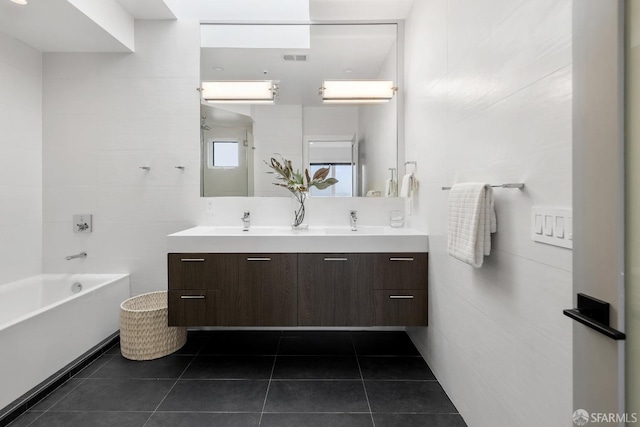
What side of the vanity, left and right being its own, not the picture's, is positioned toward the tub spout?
right

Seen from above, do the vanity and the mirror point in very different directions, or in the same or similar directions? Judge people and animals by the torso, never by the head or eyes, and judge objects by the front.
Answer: same or similar directions

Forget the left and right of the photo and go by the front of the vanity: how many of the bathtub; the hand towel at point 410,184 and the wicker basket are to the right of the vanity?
2

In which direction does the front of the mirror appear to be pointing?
toward the camera

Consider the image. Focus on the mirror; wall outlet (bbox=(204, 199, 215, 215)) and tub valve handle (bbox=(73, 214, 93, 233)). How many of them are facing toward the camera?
3

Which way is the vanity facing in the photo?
toward the camera

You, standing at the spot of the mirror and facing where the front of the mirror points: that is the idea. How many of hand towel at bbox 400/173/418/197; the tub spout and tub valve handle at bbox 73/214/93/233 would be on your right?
2

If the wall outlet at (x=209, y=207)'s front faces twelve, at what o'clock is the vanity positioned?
The vanity is roughly at 11 o'clock from the wall outlet.

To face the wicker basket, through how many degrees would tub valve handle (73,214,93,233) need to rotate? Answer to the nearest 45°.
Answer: approximately 45° to its left

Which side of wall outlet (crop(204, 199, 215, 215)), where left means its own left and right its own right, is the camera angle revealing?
front

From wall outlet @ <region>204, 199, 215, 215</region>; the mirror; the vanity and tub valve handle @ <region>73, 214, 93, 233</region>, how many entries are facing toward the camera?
4
